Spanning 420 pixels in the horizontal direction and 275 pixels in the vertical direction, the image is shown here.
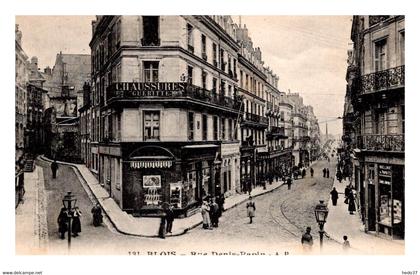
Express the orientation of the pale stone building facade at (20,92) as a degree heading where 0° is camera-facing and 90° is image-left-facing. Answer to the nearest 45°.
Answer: approximately 270°

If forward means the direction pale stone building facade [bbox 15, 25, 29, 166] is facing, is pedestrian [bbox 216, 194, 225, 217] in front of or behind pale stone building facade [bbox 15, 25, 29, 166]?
in front

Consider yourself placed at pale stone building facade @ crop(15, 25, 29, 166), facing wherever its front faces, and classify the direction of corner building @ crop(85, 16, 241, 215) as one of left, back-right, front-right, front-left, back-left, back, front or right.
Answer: front

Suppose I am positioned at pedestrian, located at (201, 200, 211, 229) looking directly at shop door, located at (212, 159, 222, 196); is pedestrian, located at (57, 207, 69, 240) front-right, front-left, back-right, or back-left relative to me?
back-left

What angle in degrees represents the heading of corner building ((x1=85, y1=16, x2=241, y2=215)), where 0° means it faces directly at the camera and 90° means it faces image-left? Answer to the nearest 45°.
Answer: approximately 0°

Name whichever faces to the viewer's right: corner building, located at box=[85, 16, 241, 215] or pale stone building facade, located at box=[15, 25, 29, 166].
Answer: the pale stone building facade

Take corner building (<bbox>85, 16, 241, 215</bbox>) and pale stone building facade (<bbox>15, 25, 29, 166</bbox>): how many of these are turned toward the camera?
1

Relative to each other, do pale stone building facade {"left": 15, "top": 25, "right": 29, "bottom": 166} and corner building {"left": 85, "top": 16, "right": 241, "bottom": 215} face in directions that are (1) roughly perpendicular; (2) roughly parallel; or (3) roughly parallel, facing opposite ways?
roughly perpendicular

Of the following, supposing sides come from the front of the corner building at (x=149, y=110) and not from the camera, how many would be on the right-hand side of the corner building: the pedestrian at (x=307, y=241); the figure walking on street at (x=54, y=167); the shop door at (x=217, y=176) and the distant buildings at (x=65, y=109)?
2

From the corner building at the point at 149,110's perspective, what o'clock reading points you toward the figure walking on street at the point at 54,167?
The figure walking on street is roughly at 3 o'clock from the corner building.
